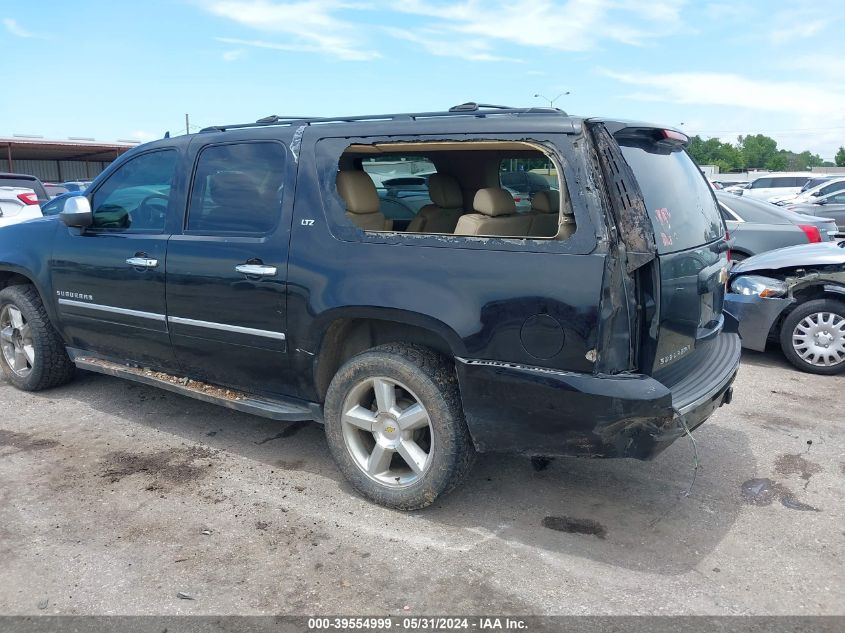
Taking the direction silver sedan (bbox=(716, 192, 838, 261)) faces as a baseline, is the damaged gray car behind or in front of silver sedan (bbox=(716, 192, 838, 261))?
behind

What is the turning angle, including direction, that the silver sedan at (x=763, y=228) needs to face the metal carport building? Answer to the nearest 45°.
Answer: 0° — it already faces it

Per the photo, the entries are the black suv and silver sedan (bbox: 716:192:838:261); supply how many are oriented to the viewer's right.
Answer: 0

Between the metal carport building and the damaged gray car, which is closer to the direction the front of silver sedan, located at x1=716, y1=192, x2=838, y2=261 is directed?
the metal carport building

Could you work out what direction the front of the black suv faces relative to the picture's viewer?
facing away from the viewer and to the left of the viewer

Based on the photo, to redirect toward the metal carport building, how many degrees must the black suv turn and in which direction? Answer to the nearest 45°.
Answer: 0° — it already faces it

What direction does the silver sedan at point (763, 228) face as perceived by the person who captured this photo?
facing away from the viewer and to the left of the viewer

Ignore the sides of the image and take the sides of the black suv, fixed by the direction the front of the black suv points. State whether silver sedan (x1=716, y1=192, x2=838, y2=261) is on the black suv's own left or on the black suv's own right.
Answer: on the black suv's own right
